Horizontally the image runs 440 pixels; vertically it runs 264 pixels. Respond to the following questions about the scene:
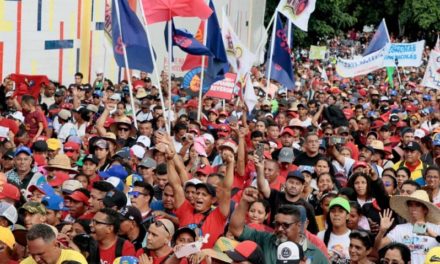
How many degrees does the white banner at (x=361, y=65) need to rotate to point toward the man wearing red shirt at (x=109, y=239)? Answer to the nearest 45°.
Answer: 0° — it already faces them

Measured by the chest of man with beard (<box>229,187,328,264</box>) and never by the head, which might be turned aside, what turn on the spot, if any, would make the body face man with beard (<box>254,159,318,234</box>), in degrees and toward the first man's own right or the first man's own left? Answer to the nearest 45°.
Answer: approximately 135° to the first man's own right

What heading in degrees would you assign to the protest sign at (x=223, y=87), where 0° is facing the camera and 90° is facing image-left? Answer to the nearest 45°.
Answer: approximately 0°
